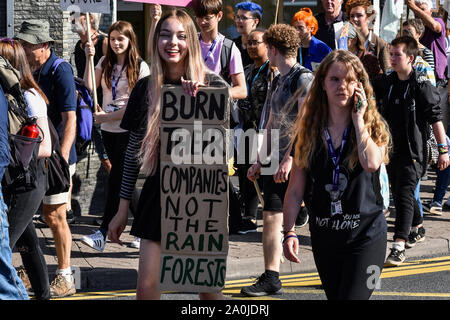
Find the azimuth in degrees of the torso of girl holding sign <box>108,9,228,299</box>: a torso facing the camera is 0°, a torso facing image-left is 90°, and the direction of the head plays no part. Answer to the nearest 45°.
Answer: approximately 0°

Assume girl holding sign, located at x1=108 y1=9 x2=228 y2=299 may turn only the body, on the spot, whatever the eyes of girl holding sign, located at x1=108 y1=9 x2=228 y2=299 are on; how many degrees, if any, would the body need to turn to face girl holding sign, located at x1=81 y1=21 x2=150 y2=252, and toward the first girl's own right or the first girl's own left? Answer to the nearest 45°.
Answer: approximately 180°

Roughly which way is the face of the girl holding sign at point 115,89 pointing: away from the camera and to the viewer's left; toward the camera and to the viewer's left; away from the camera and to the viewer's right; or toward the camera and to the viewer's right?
toward the camera and to the viewer's left

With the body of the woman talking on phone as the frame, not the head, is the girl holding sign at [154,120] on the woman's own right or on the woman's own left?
on the woman's own right

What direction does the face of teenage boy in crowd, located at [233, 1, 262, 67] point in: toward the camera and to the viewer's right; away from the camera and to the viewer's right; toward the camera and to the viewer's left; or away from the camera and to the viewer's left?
toward the camera and to the viewer's left
